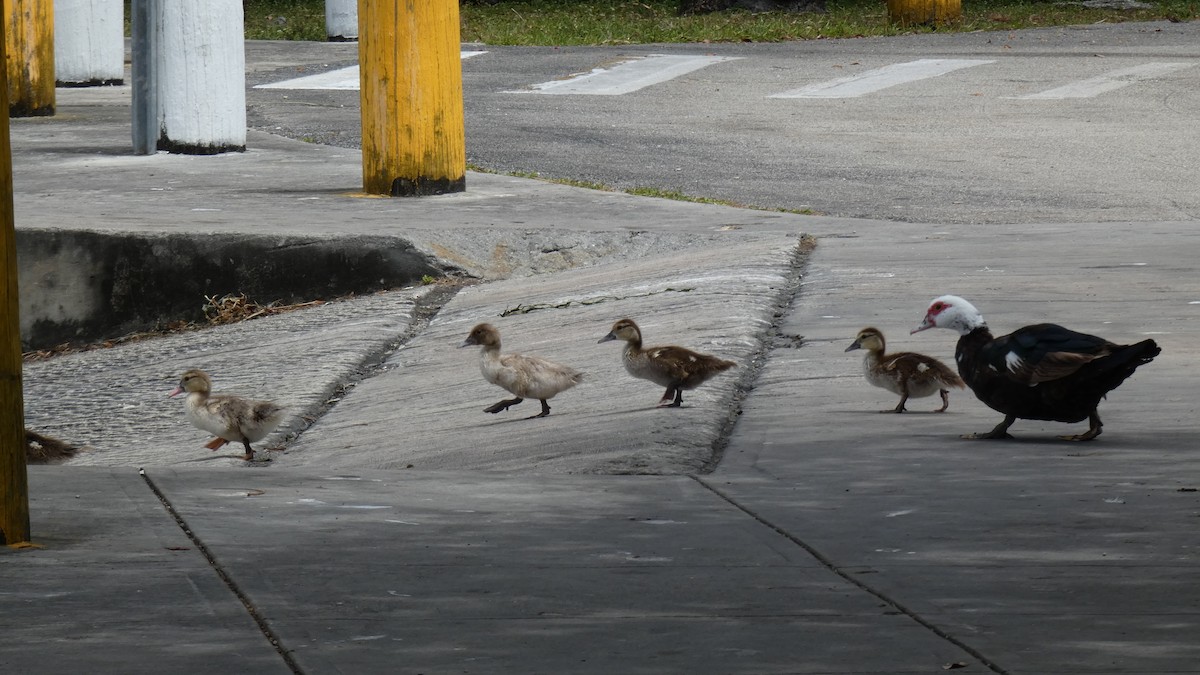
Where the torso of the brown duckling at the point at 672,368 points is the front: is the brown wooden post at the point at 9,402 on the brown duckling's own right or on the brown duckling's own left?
on the brown duckling's own left

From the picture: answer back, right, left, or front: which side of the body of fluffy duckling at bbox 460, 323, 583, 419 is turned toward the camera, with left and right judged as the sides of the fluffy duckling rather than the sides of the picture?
left

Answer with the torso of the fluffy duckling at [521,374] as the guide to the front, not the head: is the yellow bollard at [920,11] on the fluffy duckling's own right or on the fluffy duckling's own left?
on the fluffy duckling's own right

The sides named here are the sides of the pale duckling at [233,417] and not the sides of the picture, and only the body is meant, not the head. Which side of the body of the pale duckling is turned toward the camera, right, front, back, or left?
left

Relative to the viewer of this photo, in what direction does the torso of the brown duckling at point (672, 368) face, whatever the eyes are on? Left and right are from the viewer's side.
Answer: facing to the left of the viewer

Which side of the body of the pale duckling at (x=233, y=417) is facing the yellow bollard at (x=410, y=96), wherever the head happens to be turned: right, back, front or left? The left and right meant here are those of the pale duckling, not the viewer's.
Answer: right

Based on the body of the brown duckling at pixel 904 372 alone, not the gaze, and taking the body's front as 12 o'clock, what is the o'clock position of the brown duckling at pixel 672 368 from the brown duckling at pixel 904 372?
the brown duckling at pixel 672 368 is roughly at 12 o'clock from the brown duckling at pixel 904 372.

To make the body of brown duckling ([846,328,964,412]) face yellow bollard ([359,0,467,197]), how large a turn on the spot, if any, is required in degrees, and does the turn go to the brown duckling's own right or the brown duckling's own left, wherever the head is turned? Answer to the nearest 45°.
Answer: approximately 45° to the brown duckling's own right

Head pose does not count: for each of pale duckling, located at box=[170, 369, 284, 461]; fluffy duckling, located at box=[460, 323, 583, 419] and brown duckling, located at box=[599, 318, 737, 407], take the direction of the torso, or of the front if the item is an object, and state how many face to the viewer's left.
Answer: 3

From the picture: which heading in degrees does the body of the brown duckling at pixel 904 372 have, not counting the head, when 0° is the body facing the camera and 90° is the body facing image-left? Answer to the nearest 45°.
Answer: approximately 90°

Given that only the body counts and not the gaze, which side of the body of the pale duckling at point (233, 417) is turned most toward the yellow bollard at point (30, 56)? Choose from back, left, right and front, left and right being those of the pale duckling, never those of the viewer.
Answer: right
